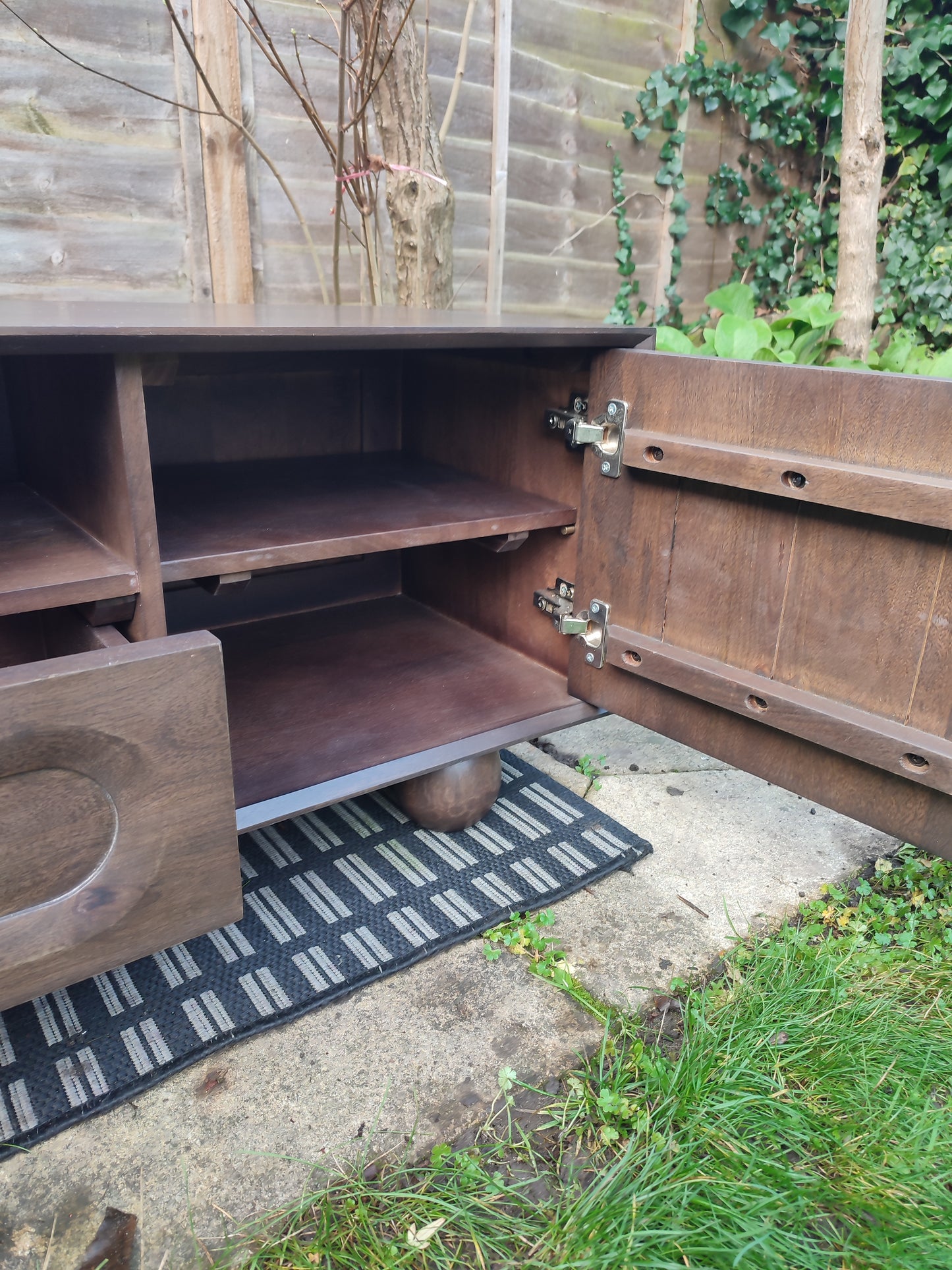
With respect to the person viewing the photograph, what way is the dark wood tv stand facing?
facing the viewer and to the right of the viewer

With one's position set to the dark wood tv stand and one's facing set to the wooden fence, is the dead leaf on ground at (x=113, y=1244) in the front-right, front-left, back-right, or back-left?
back-left

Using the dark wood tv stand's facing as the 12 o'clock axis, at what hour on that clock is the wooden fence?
The wooden fence is roughly at 7 o'clock from the dark wood tv stand.

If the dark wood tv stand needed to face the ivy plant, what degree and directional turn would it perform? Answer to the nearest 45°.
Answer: approximately 90° to its left
